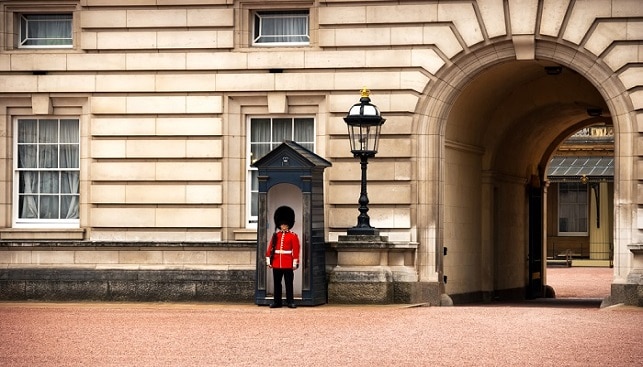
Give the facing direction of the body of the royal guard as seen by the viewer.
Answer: toward the camera
